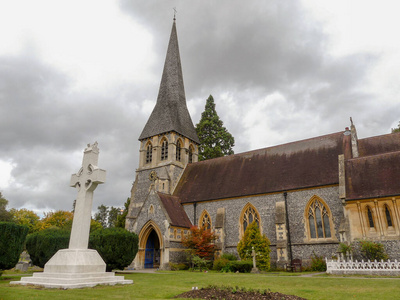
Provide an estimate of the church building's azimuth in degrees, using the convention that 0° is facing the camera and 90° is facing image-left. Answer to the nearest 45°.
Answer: approximately 45°

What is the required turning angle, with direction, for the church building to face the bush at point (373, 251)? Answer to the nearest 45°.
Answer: approximately 90° to its left

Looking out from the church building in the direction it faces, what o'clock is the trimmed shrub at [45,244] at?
The trimmed shrub is roughly at 1 o'clock from the church building.

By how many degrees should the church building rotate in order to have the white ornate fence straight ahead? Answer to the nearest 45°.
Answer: approximately 90° to its left

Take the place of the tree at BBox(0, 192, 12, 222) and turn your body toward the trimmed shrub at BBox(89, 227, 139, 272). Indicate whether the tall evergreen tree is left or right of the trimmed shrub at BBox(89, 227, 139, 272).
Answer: left
